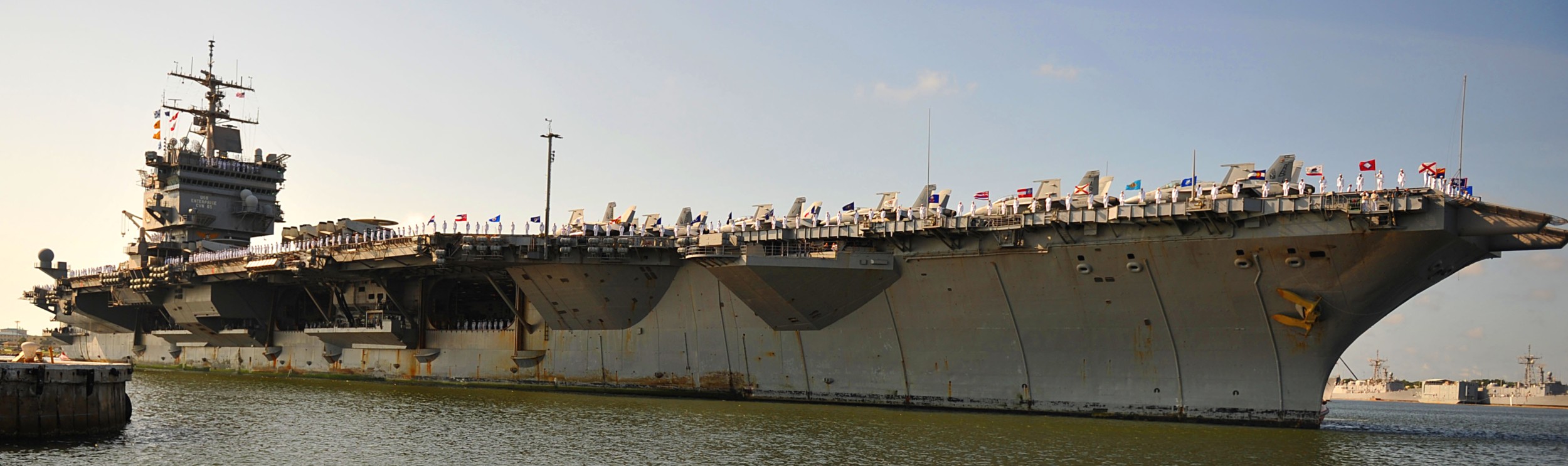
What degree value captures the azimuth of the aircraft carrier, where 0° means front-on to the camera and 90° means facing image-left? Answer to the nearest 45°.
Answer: approximately 315°

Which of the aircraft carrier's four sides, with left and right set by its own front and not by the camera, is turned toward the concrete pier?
right
